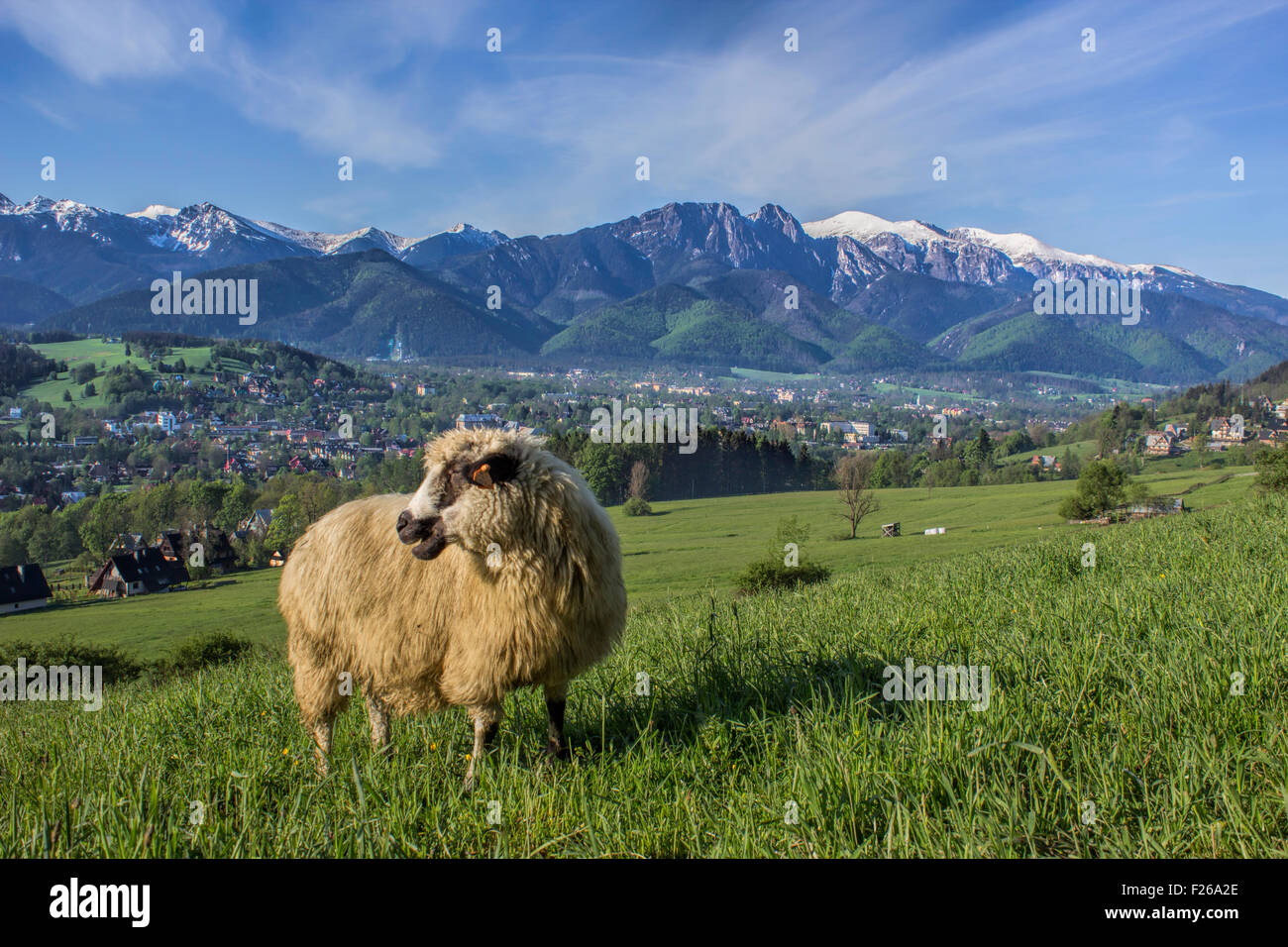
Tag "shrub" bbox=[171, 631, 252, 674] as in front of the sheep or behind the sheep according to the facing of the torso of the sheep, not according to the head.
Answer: behind
